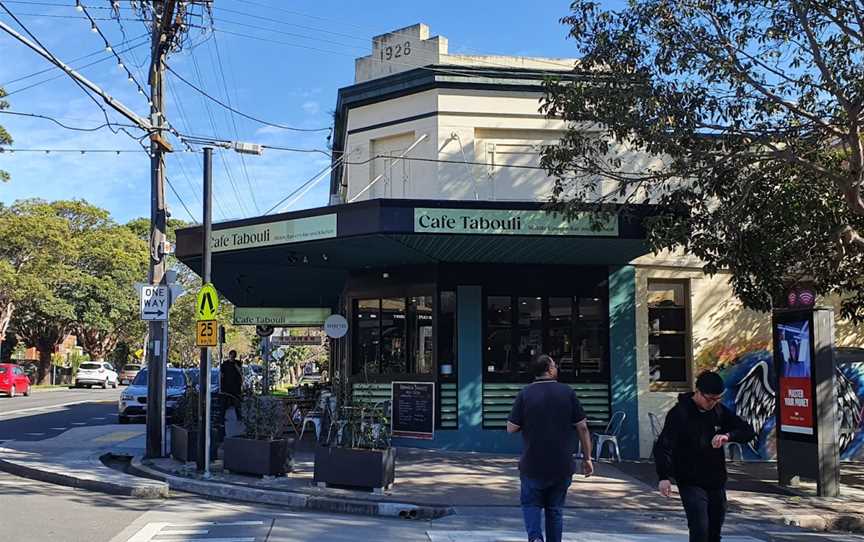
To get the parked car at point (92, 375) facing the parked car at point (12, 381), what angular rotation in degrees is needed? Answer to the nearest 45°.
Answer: approximately 135° to its right

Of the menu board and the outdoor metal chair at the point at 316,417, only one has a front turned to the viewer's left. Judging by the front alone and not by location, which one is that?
the outdoor metal chair

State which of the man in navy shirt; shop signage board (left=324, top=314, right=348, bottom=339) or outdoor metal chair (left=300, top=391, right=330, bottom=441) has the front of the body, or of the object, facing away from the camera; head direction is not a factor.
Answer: the man in navy shirt

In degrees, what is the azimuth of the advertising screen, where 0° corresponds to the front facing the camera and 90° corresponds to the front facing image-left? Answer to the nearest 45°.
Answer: approximately 45°

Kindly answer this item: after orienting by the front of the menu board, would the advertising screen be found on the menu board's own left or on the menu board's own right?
on the menu board's own left

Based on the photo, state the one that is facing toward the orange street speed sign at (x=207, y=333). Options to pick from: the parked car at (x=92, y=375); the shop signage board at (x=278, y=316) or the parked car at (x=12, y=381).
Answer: the shop signage board

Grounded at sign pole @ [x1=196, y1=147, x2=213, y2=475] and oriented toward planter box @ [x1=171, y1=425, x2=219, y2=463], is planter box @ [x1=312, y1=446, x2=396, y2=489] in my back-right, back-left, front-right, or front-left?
back-right

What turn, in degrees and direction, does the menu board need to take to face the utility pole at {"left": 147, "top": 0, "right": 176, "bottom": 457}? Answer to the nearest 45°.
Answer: approximately 90° to its right

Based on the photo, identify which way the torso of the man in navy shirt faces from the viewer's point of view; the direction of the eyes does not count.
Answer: away from the camera

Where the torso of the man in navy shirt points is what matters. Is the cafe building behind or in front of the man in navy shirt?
in front

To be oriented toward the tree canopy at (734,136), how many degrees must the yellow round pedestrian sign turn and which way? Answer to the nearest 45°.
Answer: approximately 90° to its left

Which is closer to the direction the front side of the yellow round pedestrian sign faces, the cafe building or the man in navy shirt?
the man in navy shirt

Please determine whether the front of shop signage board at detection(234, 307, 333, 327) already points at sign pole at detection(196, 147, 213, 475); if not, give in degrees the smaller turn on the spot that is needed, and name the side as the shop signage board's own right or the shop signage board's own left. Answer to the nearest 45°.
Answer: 0° — it already faces it
